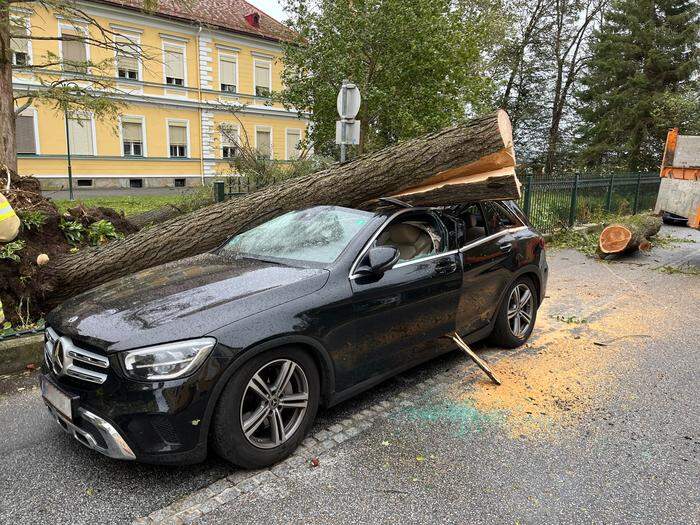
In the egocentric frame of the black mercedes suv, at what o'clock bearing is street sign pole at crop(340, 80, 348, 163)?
The street sign pole is roughly at 5 o'clock from the black mercedes suv.

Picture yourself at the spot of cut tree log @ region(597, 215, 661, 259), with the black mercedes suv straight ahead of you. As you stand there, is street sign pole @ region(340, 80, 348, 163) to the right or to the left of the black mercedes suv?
right

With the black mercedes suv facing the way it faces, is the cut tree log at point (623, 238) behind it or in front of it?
behind

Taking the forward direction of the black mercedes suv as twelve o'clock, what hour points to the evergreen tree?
The evergreen tree is roughly at 6 o'clock from the black mercedes suv.

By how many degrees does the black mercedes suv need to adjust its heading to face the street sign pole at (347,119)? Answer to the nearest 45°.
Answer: approximately 135° to its right

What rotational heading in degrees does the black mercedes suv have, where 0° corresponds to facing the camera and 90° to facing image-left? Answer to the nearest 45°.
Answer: approximately 45°

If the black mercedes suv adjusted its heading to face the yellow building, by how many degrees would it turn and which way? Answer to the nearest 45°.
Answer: approximately 135° to its right

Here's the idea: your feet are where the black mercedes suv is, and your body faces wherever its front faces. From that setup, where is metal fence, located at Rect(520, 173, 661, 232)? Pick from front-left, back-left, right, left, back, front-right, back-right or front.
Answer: back
